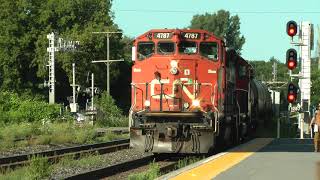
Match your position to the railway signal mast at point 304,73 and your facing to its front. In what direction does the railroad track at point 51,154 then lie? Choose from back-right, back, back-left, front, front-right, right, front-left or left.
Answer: front-right

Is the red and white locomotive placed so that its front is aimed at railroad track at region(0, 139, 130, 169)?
no

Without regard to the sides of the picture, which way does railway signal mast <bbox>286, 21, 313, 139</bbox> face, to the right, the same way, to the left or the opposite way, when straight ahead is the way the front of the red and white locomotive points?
the same way

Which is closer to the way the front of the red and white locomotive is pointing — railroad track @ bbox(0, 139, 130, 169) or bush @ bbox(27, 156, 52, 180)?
the bush

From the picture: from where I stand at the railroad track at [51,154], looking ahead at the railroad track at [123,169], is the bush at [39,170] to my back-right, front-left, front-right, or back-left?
front-right

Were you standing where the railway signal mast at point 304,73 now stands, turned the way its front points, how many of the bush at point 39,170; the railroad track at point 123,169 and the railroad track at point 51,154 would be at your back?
0

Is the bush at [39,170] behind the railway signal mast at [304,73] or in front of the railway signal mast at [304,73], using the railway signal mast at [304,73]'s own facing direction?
in front

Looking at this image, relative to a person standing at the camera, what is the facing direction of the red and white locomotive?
facing the viewer

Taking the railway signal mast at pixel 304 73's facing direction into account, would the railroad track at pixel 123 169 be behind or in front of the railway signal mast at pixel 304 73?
in front

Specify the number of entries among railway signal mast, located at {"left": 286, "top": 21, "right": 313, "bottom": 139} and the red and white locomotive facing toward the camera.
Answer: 2

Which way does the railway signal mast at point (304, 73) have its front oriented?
toward the camera
